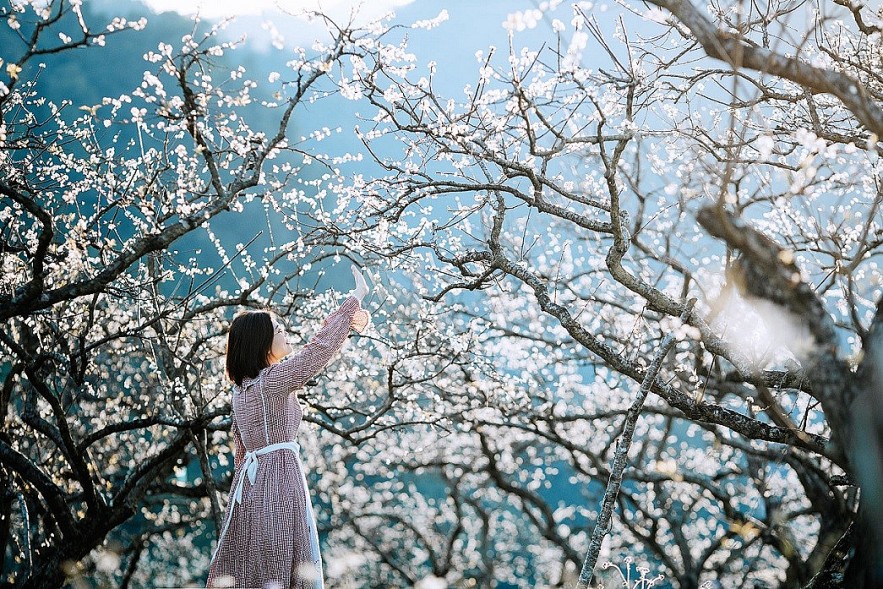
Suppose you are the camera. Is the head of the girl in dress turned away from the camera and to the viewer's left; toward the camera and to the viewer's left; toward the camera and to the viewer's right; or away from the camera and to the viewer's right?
away from the camera and to the viewer's right

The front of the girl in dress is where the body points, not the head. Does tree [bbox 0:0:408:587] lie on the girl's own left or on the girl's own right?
on the girl's own left

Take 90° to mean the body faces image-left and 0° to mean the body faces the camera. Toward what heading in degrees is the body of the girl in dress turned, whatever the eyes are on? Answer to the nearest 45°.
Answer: approximately 225°
